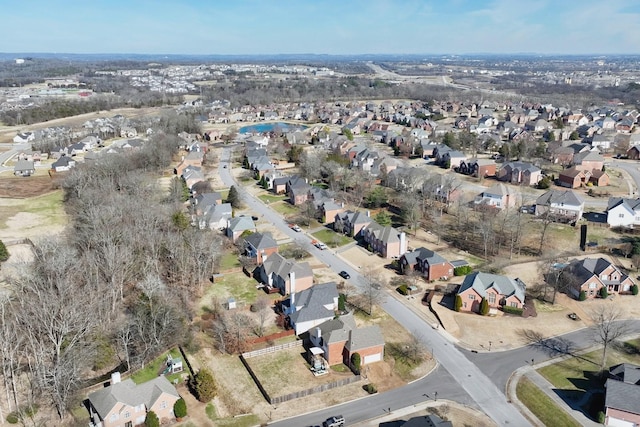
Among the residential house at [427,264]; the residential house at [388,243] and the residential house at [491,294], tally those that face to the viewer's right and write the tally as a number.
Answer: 0

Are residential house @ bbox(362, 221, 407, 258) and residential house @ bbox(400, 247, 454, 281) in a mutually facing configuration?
no

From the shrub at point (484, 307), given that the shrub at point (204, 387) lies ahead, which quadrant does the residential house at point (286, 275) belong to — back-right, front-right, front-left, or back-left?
front-right

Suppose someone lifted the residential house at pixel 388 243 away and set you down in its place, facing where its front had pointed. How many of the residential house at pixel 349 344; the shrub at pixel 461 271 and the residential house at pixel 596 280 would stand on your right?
0

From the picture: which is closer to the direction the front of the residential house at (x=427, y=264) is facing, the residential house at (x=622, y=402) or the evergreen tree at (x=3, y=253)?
the evergreen tree

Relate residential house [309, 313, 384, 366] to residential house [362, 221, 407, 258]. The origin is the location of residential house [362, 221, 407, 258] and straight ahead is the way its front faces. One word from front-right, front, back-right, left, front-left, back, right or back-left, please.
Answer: front-left

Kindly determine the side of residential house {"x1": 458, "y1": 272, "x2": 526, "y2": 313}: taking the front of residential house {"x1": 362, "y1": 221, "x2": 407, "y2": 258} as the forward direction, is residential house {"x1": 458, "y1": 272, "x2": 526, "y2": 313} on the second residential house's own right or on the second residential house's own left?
on the second residential house's own left

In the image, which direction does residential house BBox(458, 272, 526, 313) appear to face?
toward the camera

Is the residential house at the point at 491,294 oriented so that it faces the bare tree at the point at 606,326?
no

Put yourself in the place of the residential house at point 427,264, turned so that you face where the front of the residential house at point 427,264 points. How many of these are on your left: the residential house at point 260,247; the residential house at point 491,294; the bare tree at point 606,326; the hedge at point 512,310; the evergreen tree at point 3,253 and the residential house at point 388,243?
3

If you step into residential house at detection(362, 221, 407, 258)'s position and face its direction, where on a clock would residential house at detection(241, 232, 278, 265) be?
residential house at detection(241, 232, 278, 265) is roughly at 1 o'clock from residential house at detection(362, 221, 407, 258).

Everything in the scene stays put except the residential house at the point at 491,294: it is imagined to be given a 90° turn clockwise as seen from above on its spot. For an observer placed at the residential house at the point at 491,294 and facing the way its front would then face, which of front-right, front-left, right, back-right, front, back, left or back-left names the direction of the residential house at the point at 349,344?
front-left

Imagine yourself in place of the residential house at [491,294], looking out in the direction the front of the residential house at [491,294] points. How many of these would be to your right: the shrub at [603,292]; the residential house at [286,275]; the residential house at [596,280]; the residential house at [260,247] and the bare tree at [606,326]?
2

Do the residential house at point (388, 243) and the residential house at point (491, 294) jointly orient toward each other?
no

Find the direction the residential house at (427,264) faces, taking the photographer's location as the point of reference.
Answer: facing the viewer and to the left of the viewer

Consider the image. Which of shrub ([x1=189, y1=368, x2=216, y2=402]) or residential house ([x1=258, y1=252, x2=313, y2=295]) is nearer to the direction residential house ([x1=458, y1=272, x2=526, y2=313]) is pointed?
the shrub

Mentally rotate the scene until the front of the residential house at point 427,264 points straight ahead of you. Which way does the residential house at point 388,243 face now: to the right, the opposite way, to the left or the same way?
the same way

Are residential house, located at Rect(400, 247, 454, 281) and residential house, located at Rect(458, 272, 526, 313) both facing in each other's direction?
no

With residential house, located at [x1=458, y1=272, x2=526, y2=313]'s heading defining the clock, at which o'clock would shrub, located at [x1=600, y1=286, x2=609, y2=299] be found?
The shrub is roughly at 8 o'clock from the residential house.
